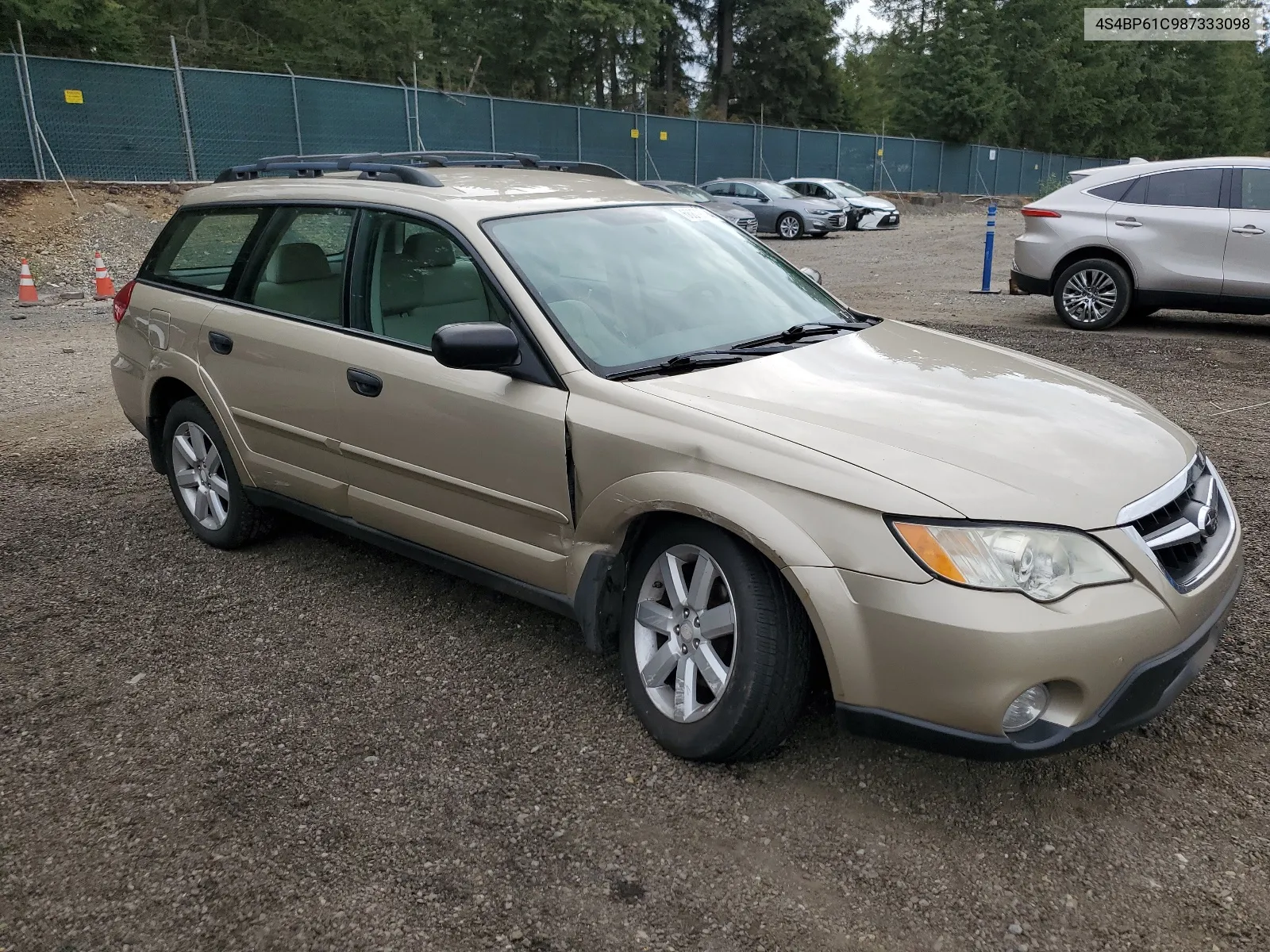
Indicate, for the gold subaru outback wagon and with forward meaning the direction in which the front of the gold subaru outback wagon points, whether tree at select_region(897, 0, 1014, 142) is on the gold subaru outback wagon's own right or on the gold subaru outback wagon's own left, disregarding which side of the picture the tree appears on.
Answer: on the gold subaru outback wagon's own left

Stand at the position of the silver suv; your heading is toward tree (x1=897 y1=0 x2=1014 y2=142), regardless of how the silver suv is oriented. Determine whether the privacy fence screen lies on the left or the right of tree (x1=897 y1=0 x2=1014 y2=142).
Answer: left

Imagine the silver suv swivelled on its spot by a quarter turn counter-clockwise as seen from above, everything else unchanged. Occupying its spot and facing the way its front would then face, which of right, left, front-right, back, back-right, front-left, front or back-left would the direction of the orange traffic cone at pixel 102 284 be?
left

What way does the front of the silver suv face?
to the viewer's right

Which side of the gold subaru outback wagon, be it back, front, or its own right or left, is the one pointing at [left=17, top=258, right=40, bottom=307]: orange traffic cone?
back

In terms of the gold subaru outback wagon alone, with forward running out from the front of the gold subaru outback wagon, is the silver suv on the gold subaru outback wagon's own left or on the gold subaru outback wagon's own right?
on the gold subaru outback wagon's own left

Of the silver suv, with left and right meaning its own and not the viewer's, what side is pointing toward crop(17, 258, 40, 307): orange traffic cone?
back

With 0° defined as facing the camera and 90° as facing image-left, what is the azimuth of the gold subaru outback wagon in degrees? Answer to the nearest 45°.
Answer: approximately 315°
